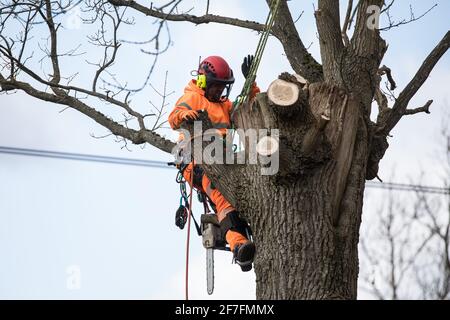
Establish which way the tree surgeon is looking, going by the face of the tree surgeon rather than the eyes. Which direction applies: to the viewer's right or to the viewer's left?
to the viewer's right

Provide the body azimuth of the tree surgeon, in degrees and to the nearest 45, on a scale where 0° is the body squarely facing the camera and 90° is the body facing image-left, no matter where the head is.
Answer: approximately 315°
